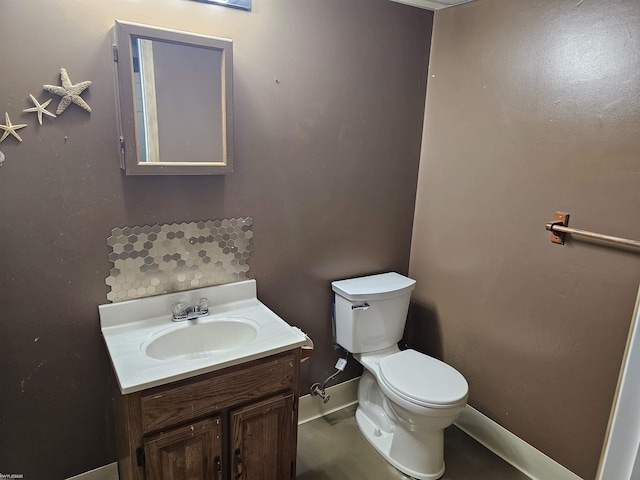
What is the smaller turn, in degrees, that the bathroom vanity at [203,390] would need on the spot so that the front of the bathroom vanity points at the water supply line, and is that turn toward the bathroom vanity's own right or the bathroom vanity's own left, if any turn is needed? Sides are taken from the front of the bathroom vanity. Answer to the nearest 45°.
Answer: approximately 90° to the bathroom vanity's own left

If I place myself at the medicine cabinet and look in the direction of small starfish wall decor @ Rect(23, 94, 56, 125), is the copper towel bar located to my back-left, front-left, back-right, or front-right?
back-left

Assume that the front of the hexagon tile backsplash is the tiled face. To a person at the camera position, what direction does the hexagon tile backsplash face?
facing the viewer and to the right of the viewer

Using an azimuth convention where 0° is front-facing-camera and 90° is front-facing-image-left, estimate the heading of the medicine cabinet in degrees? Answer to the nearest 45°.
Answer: approximately 315°

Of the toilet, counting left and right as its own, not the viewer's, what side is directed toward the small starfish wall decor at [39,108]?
right

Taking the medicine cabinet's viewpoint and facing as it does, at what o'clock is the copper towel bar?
The copper towel bar is roughly at 11 o'clock from the medicine cabinet.

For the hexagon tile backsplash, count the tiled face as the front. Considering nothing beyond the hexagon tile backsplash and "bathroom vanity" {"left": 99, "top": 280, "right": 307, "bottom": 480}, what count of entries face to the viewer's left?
0

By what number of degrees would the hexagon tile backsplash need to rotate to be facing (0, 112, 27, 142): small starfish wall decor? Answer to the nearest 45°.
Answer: approximately 135° to its right

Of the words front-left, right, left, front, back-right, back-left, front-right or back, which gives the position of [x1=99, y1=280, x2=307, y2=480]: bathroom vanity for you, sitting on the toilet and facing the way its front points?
right
